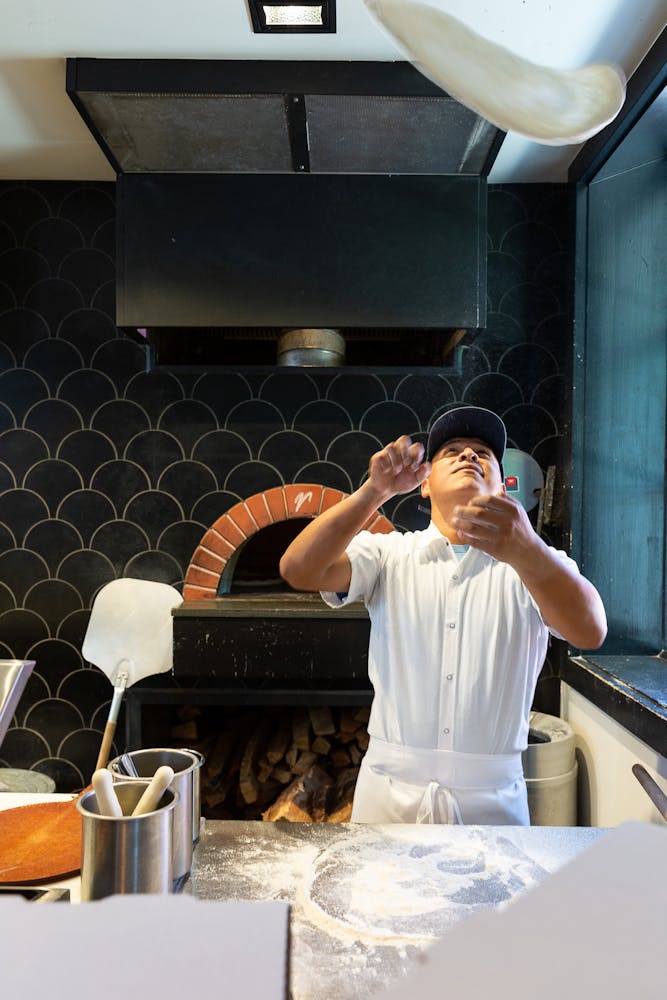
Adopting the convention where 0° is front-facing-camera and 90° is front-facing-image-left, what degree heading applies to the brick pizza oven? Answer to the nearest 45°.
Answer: approximately 0°

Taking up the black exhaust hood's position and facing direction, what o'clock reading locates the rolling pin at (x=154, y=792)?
The rolling pin is roughly at 12 o'clock from the black exhaust hood.

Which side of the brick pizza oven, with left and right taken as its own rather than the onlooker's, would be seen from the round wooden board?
front

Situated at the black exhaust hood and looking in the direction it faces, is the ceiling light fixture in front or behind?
in front

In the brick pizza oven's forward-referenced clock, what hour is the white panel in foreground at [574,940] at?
The white panel in foreground is roughly at 12 o'clock from the brick pizza oven.

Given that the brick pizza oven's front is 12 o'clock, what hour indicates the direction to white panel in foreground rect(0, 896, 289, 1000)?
The white panel in foreground is roughly at 12 o'clock from the brick pizza oven.

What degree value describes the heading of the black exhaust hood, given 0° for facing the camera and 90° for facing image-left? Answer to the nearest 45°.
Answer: approximately 0°

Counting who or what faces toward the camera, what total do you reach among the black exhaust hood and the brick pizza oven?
2
